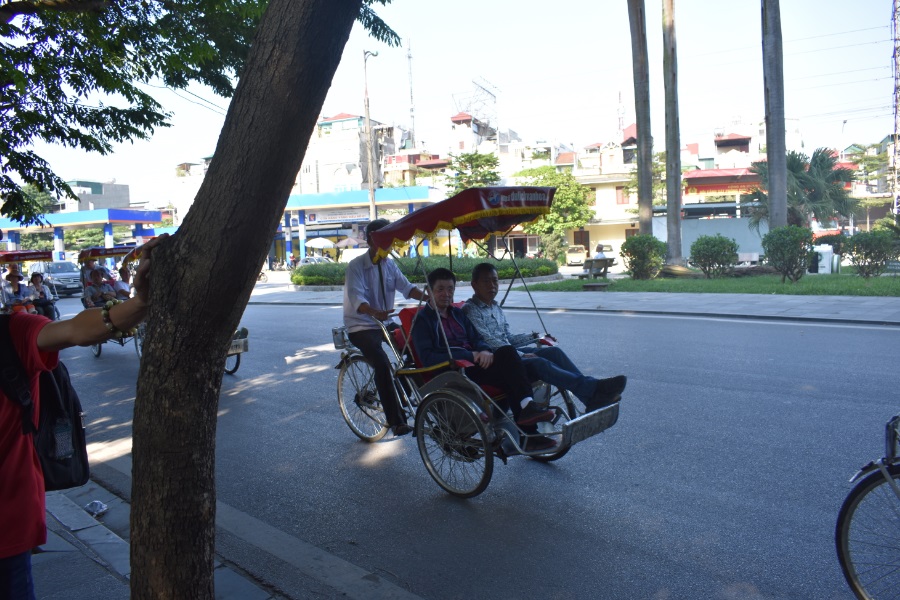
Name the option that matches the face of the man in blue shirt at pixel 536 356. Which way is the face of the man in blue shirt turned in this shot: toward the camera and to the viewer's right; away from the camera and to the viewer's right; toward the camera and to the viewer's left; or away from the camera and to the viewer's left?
toward the camera and to the viewer's right

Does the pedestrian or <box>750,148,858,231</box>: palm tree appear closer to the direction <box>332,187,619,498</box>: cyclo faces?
the pedestrian

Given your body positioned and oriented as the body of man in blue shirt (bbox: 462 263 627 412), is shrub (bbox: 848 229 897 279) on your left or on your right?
on your left

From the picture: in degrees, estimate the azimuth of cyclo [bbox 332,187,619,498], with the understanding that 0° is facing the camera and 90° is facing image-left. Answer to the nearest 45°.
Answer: approximately 315°

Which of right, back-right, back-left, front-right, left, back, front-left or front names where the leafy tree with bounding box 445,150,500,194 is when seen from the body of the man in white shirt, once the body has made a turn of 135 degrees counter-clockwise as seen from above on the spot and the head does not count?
front

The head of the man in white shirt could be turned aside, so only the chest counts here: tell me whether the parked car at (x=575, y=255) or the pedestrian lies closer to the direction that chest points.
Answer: the pedestrian

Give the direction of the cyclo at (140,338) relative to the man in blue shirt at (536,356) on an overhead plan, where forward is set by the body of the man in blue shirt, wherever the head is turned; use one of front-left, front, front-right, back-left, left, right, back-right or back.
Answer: back

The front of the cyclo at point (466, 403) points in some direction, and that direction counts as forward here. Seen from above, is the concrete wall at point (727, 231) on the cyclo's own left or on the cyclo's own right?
on the cyclo's own left

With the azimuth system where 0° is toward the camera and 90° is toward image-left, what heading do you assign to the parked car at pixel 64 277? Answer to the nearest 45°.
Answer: approximately 315°

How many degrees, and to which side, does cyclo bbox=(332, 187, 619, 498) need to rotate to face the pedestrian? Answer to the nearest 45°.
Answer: approximately 90° to its right
